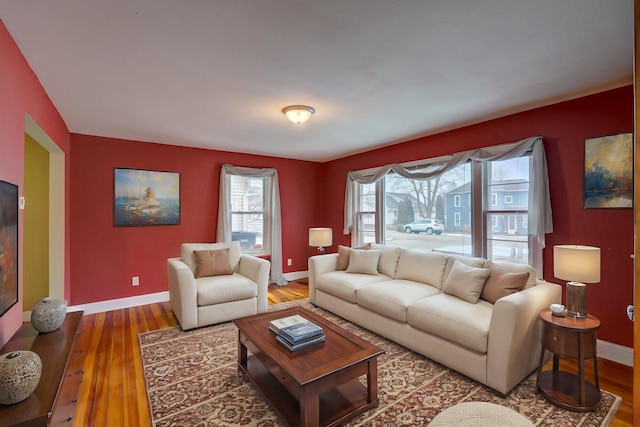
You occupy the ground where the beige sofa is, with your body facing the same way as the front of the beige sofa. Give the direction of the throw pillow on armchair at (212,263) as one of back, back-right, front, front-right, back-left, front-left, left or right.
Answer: front-right

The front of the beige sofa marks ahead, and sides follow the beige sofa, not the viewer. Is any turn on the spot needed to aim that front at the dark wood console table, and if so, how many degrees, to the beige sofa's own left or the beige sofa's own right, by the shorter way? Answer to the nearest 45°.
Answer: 0° — it already faces it

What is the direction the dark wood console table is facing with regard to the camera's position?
facing to the right of the viewer

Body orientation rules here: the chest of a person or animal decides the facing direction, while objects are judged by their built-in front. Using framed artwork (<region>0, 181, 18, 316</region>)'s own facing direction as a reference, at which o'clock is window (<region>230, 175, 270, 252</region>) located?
The window is roughly at 11 o'clock from the framed artwork.

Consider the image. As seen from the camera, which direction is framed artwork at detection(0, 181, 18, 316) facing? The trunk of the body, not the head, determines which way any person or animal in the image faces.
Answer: to the viewer's right

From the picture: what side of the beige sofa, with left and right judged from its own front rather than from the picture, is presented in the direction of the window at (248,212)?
right
